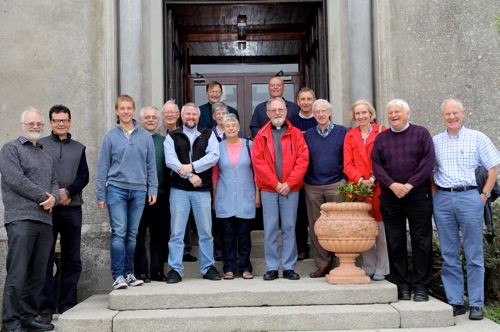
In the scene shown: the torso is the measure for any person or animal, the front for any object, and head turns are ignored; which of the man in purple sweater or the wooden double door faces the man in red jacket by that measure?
the wooden double door

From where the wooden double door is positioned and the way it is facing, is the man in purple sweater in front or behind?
in front

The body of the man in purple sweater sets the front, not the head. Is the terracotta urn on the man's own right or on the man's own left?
on the man's own right

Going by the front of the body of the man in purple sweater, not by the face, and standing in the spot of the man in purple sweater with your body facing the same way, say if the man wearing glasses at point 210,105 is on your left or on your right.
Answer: on your right

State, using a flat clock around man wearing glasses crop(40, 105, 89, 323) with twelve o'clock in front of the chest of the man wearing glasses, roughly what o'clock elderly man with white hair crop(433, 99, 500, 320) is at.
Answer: The elderly man with white hair is roughly at 10 o'clock from the man wearing glasses.

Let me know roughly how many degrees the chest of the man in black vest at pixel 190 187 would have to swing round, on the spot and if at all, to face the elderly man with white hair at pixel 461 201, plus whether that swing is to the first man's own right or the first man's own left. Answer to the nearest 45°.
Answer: approximately 90° to the first man's own left

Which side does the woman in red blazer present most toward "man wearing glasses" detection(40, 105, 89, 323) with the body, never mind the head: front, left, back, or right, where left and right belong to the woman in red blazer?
right

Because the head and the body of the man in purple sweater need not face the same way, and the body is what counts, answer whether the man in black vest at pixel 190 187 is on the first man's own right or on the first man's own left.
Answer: on the first man's own right

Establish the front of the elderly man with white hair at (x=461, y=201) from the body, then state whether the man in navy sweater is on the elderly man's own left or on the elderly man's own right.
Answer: on the elderly man's own right

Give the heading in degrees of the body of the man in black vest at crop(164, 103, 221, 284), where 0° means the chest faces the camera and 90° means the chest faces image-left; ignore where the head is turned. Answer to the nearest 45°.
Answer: approximately 0°
